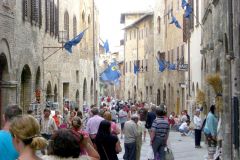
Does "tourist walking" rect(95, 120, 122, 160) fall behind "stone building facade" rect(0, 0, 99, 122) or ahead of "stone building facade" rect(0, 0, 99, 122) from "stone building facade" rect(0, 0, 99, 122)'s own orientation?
ahead

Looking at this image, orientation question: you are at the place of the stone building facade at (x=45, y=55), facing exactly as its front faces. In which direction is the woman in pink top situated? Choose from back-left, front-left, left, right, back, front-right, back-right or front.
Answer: front-right

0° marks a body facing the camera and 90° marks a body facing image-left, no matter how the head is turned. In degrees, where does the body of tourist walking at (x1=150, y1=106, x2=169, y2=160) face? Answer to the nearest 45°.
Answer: approximately 180°

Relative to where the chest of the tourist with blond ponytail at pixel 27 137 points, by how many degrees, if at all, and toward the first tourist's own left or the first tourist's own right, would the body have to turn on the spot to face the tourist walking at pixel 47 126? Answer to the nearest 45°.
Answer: approximately 45° to the first tourist's own right

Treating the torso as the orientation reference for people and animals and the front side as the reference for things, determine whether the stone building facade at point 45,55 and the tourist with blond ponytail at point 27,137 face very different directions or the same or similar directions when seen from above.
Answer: very different directions

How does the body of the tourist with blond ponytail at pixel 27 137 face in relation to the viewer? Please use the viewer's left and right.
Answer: facing away from the viewer and to the left of the viewer

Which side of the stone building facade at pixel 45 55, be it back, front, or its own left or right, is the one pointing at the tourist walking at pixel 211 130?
front

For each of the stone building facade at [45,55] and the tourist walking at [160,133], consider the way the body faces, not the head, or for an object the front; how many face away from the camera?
1

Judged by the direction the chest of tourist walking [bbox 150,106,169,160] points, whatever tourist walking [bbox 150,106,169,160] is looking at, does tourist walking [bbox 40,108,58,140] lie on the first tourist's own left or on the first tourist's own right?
on the first tourist's own left

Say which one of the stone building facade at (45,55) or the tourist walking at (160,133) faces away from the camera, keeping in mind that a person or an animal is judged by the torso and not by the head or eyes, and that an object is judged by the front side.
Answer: the tourist walking
